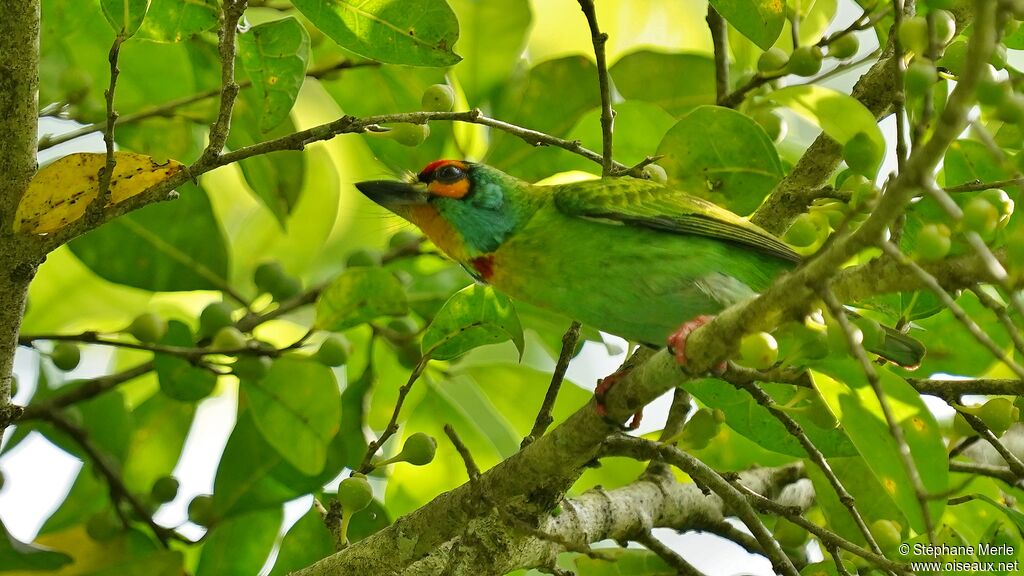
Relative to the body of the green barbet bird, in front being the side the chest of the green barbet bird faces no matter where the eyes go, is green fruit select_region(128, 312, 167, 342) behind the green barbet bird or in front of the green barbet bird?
in front

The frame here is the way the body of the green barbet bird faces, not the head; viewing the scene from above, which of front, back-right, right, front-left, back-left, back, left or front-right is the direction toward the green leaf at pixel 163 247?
front

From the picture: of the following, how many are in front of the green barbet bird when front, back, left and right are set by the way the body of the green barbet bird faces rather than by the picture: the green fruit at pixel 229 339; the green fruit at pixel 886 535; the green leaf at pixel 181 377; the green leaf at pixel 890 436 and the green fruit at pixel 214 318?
3

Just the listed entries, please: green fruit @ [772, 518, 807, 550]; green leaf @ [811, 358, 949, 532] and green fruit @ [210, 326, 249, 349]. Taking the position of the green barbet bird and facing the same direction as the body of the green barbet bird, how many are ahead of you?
1

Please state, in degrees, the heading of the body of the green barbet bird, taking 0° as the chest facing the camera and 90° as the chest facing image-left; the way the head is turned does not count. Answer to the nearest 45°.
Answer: approximately 90°

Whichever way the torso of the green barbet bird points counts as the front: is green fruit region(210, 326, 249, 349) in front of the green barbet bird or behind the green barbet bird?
in front

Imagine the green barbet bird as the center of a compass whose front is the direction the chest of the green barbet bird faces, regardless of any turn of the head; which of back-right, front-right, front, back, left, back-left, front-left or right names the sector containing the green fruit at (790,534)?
back

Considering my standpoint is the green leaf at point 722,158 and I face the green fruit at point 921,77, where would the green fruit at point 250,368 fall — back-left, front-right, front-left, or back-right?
back-right

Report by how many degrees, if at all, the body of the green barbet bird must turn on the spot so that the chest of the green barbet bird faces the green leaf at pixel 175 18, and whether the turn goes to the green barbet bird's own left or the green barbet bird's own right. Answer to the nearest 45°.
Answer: approximately 45° to the green barbet bird's own left

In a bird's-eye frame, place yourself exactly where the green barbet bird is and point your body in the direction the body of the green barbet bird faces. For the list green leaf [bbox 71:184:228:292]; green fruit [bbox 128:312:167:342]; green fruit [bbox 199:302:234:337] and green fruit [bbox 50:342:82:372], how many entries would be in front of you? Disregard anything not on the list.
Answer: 4

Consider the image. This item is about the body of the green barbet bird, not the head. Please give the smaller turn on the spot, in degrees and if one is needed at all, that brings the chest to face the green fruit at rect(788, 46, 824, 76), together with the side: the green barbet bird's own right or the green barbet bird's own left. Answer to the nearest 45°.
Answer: approximately 135° to the green barbet bird's own left
